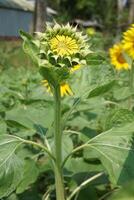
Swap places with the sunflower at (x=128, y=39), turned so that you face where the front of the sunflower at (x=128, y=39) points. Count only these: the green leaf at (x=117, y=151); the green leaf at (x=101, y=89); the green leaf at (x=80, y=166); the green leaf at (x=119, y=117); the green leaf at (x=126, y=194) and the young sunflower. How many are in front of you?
6

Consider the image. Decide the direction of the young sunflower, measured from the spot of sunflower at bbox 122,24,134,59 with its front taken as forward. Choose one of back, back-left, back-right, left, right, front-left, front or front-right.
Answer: front

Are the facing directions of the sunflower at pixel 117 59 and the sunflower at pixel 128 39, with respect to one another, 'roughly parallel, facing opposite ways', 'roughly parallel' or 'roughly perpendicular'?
roughly parallel

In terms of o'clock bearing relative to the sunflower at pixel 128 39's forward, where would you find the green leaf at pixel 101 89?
The green leaf is roughly at 12 o'clock from the sunflower.

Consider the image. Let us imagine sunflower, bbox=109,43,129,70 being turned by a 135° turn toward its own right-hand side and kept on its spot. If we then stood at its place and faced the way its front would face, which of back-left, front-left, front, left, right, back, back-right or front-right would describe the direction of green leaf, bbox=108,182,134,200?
back-left

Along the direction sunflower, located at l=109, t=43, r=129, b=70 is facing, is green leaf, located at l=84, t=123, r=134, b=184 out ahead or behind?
ahead

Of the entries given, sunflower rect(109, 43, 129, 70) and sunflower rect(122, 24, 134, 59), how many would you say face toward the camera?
2

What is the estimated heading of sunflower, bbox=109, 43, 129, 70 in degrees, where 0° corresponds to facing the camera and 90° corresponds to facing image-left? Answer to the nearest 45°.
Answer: approximately 0°

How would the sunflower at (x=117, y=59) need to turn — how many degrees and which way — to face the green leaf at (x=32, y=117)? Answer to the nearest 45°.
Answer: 0° — it already faces it

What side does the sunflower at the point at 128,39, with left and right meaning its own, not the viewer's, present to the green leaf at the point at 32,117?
front

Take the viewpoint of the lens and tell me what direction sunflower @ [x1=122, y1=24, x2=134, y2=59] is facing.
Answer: facing the viewer

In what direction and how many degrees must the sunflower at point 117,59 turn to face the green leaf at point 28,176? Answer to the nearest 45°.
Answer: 0° — it already faces it

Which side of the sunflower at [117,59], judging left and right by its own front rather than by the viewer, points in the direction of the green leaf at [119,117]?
front
